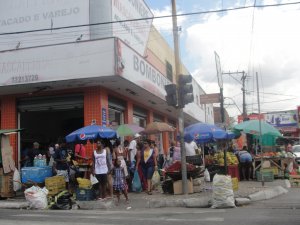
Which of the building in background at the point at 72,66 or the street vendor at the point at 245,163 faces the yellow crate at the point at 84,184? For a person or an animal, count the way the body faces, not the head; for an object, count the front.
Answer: the building in background

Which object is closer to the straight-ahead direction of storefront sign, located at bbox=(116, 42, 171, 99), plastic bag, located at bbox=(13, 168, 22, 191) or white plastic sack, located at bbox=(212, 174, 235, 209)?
the white plastic sack

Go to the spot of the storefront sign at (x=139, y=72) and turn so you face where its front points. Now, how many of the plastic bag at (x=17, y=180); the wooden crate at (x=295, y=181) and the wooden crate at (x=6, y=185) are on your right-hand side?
2

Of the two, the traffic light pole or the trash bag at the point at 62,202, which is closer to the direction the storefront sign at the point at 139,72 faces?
the traffic light pole

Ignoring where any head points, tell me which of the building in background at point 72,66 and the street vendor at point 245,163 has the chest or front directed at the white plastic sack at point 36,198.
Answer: the building in background

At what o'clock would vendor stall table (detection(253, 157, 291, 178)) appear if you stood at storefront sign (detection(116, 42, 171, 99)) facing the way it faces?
The vendor stall table is roughly at 10 o'clock from the storefront sign.

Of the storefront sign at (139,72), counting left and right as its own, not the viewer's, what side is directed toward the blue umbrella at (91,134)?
right

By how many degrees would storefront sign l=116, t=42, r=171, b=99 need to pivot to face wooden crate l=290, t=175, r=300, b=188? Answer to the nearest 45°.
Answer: approximately 45° to its left

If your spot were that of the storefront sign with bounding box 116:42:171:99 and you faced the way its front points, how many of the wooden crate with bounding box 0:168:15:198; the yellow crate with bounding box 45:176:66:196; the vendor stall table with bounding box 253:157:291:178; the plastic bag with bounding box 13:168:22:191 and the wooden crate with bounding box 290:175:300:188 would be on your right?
3

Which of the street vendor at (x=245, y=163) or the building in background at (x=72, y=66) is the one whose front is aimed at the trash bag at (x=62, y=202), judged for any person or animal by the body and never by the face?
the building in background
